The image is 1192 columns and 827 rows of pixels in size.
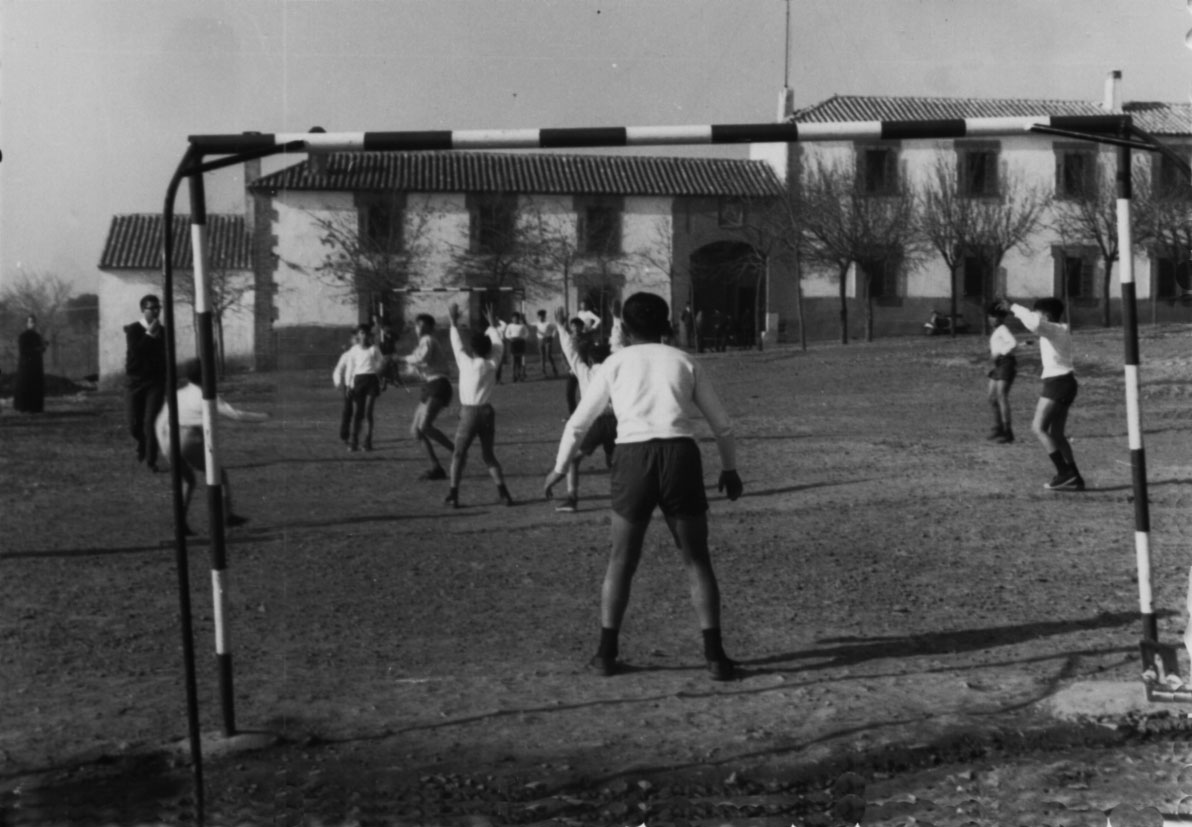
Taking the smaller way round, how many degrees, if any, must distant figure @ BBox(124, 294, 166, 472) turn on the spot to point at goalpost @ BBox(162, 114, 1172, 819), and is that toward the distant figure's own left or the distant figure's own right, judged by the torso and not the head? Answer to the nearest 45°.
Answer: approximately 45° to the distant figure's own right

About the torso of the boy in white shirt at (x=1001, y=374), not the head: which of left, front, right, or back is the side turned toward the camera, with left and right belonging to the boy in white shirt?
left

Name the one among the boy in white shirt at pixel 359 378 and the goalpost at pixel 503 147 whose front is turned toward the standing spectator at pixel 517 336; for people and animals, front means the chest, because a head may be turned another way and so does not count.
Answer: the goalpost

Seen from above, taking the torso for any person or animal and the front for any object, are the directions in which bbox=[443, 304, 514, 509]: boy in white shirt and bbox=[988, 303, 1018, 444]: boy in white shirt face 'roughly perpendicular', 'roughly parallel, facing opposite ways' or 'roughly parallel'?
roughly perpendicular

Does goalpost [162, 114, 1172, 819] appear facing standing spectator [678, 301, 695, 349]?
yes

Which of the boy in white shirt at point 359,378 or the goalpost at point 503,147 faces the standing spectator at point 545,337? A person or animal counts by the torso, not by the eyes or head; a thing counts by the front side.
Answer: the goalpost

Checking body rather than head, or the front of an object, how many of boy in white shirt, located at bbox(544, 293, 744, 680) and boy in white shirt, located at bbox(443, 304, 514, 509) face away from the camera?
2

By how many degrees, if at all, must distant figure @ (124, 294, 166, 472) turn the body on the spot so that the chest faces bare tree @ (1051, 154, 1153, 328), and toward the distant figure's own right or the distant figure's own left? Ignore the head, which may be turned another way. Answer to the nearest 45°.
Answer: approximately 45° to the distant figure's own left

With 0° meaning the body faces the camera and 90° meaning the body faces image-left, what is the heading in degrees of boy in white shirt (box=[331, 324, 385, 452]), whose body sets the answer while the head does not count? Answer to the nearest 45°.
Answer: approximately 0°

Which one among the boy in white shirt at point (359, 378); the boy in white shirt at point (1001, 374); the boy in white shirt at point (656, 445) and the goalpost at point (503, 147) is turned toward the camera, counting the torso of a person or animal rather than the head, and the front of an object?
the boy in white shirt at point (359, 378)

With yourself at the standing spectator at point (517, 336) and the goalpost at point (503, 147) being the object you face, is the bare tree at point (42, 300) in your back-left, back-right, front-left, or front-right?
back-right
